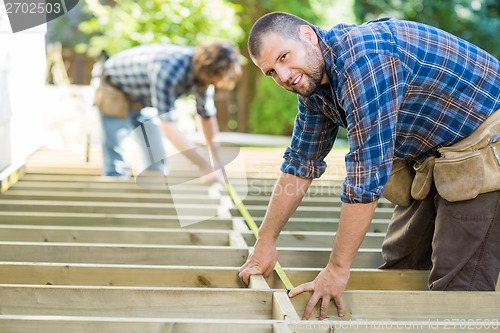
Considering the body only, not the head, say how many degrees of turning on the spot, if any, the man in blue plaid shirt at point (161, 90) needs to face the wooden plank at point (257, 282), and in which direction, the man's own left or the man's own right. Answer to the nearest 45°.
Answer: approximately 90° to the man's own right

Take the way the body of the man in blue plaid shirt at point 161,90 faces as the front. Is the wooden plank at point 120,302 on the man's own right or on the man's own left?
on the man's own right

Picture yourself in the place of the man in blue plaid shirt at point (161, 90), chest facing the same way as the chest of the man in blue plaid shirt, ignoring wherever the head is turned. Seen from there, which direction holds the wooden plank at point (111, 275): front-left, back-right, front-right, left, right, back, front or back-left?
right

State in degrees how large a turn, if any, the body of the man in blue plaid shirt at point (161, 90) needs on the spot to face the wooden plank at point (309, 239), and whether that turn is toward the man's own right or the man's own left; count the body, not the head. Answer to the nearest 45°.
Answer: approximately 45° to the man's own right

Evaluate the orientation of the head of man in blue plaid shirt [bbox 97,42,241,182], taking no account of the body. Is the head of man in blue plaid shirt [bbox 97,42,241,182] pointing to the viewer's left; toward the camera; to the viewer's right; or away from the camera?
to the viewer's right

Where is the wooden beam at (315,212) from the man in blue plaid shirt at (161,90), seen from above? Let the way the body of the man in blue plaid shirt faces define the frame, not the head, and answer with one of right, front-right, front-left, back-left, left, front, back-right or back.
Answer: front-right

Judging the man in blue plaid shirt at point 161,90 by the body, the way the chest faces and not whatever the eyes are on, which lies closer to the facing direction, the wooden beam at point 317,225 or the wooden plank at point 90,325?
the wooden beam

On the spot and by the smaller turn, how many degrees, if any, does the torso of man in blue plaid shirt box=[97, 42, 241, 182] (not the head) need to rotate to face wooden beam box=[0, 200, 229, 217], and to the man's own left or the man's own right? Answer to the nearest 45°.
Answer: approximately 90° to the man's own right

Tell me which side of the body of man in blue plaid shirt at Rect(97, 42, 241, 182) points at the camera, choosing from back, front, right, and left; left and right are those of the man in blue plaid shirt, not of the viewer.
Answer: right

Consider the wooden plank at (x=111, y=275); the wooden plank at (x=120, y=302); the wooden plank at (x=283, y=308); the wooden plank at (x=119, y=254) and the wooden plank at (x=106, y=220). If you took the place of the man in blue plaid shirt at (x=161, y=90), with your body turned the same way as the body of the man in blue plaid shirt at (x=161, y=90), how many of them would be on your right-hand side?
5

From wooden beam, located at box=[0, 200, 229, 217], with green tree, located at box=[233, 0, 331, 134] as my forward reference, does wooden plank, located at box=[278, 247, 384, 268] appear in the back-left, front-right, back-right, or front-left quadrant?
back-right

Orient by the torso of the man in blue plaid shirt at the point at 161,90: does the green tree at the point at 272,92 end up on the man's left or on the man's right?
on the man's left

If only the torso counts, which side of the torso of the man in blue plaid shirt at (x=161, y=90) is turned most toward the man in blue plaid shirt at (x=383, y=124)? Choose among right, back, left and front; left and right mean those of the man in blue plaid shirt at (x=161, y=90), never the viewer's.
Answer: right

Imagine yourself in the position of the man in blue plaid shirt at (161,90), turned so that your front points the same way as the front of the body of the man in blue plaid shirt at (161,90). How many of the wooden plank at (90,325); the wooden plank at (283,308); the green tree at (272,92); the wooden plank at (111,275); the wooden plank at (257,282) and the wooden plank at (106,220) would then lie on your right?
5
